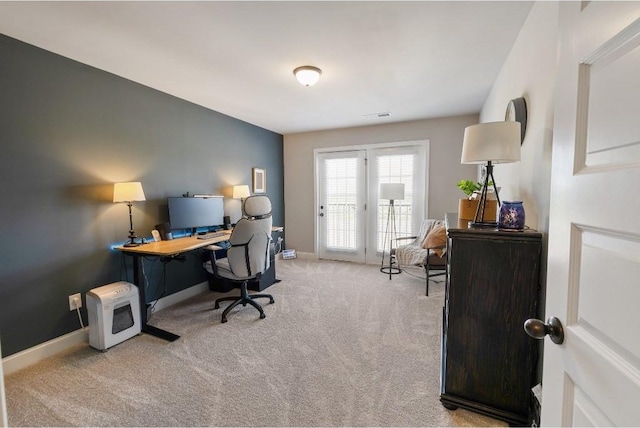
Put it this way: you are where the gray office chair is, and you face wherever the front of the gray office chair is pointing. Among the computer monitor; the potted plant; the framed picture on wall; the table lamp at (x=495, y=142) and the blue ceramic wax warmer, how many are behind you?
3

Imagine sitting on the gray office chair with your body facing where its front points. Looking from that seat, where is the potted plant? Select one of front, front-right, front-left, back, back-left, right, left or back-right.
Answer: back

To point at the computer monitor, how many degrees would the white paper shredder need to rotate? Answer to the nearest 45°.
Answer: approximately 90° to its left

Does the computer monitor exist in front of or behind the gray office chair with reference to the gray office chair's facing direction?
in front

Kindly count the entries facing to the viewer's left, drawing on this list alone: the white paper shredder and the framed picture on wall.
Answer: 0

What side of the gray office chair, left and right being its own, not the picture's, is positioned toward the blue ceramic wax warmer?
back

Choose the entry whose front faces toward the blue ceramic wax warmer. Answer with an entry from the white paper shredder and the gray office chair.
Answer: the white paper shredder

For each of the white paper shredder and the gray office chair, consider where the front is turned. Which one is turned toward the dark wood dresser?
the white paper shredder

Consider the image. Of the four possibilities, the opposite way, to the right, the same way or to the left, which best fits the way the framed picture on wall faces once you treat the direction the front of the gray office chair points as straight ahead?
the opposite way

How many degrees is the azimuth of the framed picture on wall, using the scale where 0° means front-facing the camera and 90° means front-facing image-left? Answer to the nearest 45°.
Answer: approximately 315°

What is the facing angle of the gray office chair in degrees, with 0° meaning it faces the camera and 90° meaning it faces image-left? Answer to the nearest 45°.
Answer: approximately 135°

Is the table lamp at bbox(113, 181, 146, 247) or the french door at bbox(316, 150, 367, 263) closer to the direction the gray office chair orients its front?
the table lamp

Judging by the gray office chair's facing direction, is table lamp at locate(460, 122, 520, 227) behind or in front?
behind

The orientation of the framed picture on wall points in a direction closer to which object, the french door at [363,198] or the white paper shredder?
the french door

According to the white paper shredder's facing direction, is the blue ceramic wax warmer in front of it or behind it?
in front
